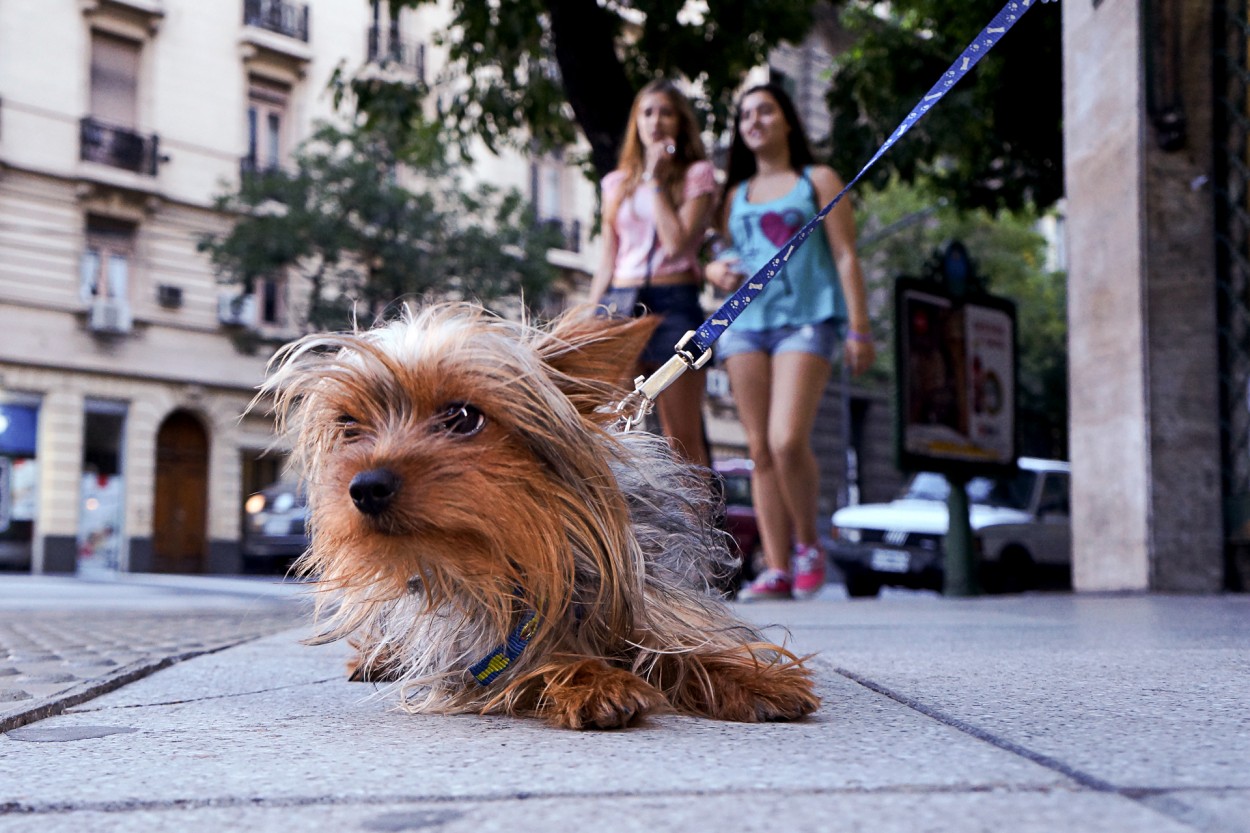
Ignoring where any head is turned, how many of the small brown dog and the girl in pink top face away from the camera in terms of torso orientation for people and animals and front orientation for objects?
0

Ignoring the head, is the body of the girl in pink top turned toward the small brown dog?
yes

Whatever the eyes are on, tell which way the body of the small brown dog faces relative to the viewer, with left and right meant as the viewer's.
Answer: facing the viewer and to the left of the viewer

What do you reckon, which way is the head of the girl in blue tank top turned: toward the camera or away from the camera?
toward the camera

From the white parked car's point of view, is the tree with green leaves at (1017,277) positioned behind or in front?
behind

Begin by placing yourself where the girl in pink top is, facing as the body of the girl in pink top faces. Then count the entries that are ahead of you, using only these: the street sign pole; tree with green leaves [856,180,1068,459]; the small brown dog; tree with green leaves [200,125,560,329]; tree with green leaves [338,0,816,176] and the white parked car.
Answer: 1

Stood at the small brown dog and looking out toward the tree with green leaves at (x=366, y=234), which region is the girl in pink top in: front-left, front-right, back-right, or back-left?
front-right

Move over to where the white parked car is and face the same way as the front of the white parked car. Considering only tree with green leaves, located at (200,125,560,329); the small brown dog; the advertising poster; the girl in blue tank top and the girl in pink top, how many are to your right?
1

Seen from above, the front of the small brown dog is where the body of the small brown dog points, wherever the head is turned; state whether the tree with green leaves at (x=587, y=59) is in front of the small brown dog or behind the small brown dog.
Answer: behind

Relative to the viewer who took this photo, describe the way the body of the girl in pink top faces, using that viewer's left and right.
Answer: facing the viewer

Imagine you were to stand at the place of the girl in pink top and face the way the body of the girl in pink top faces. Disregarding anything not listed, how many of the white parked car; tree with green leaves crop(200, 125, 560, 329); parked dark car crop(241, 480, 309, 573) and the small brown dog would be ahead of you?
1

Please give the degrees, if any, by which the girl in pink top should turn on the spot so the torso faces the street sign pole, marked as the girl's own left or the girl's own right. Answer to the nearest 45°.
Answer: approximately 135° to the girl's own left

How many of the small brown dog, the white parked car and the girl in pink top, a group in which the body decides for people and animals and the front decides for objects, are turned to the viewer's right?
0

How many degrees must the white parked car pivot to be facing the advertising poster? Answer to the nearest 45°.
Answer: approximately 45° to its left

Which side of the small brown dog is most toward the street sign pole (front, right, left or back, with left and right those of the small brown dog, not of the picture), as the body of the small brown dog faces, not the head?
back

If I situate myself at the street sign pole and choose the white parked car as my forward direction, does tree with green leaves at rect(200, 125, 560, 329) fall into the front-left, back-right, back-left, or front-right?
front-left

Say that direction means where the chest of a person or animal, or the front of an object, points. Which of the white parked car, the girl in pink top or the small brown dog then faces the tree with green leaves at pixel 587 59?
the white parked car
